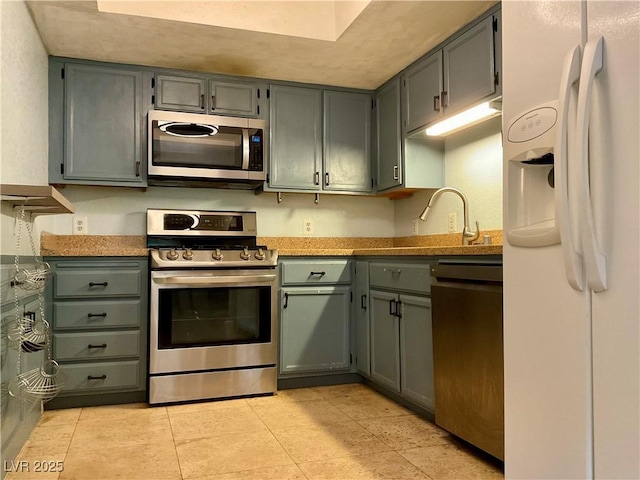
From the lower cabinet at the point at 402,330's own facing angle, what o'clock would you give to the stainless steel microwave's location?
The stainless steel microwave is roughly at 2 o'clock from the lower cabinet.

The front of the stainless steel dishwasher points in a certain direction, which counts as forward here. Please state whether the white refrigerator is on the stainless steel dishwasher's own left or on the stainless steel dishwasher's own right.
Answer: on the stainless steel dishwasher's own left

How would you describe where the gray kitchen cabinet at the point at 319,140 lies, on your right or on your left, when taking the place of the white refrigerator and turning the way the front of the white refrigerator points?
on your right

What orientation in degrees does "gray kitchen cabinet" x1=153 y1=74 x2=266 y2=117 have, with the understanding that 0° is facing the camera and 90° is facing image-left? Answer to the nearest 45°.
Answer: approximately 0°

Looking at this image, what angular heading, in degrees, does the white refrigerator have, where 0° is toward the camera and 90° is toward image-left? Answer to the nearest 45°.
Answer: approximately 45°

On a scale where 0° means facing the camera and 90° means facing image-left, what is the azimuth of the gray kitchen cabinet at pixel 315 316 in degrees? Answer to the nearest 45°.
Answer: approximately 0°

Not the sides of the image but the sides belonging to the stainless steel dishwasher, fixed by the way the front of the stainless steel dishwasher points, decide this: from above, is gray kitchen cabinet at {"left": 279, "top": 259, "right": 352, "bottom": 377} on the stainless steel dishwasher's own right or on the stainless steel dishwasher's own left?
on the stainless steel dishwasher's own right

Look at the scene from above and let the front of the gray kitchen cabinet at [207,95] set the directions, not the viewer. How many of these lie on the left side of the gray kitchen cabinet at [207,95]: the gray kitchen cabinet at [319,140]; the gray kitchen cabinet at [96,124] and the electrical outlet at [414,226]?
2

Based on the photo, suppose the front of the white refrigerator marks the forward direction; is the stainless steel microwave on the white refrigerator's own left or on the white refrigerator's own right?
on the white refrigerator's own right
